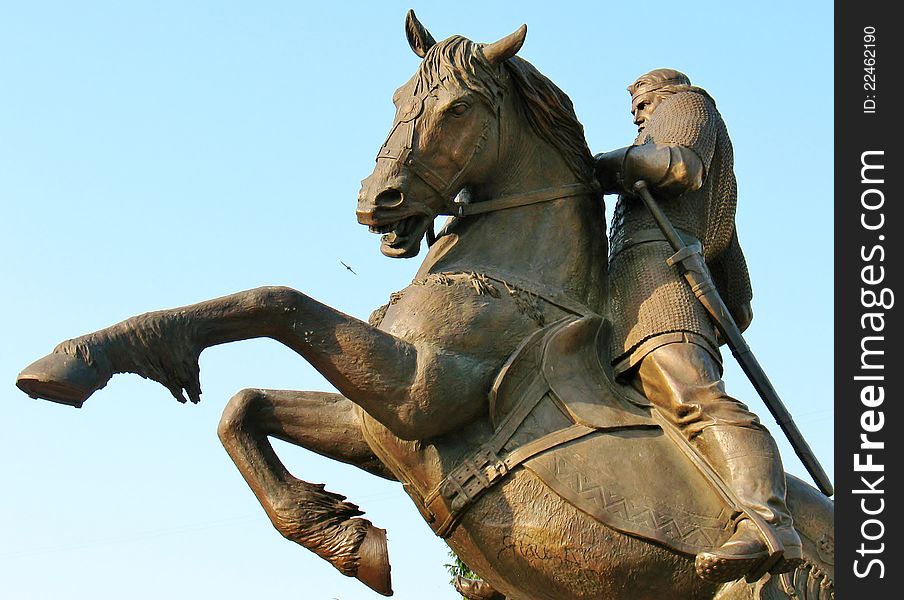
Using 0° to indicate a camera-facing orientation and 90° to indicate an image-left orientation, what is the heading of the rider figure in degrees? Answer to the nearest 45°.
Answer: approximately 90°
